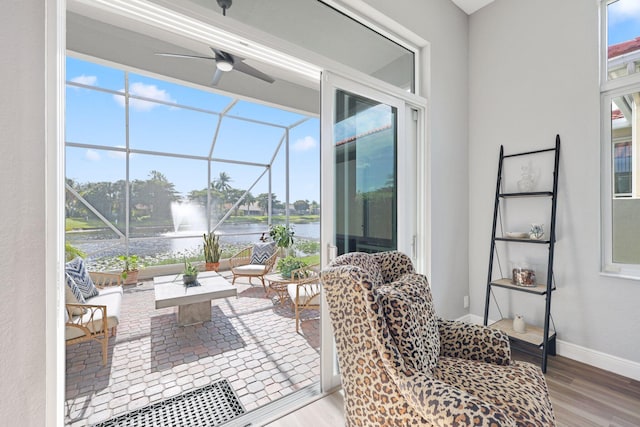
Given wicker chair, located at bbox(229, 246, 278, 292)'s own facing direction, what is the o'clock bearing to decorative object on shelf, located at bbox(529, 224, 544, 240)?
The decorative object on shelf is roughly at 9 o'clock from the wicker chair.

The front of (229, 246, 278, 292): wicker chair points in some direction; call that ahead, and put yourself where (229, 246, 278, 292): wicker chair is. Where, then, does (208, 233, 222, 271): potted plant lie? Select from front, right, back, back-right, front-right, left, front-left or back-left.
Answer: right

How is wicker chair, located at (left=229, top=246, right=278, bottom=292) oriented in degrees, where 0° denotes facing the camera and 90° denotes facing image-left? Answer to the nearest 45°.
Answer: approximately 45°

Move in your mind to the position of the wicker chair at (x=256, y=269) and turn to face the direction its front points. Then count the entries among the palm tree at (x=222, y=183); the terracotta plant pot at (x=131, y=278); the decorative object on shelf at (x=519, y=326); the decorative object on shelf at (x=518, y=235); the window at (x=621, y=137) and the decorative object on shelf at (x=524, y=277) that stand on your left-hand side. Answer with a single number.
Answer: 4

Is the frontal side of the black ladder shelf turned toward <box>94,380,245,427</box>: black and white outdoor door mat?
yes

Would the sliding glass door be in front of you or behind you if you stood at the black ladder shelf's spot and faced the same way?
in front

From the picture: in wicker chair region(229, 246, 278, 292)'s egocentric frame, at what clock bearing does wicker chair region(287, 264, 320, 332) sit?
wicker chair region(287, 264, 320, 332) is roughly at 10 o'clock from wicker chair region(229, 246, 278, 292).

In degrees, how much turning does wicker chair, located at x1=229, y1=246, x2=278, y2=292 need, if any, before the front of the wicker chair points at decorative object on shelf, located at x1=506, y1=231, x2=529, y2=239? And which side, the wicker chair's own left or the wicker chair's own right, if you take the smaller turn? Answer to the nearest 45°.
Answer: approximately 90° to the wicker chair's own left

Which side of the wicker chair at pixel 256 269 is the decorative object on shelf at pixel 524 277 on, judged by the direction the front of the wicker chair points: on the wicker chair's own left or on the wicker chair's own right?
on the wicker chair's own left

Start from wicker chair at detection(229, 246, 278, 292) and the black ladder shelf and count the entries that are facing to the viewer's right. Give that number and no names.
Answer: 0

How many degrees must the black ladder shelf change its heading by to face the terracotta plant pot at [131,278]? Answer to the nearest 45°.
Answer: approximately 45° to its right

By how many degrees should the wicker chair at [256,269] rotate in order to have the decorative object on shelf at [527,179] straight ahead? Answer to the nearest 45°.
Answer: approximately 90° to its left

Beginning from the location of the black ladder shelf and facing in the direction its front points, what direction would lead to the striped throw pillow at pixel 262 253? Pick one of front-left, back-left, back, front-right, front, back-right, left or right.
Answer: front-right

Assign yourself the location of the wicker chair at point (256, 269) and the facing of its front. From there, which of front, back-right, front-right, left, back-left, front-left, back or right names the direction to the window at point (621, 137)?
left

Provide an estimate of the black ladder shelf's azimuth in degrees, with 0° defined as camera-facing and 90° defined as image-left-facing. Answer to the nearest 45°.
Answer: approximately 45°

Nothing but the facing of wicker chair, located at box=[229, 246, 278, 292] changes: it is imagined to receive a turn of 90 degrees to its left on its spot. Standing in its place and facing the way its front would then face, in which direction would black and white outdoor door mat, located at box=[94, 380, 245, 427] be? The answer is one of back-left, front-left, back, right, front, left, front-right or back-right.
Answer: front-right
